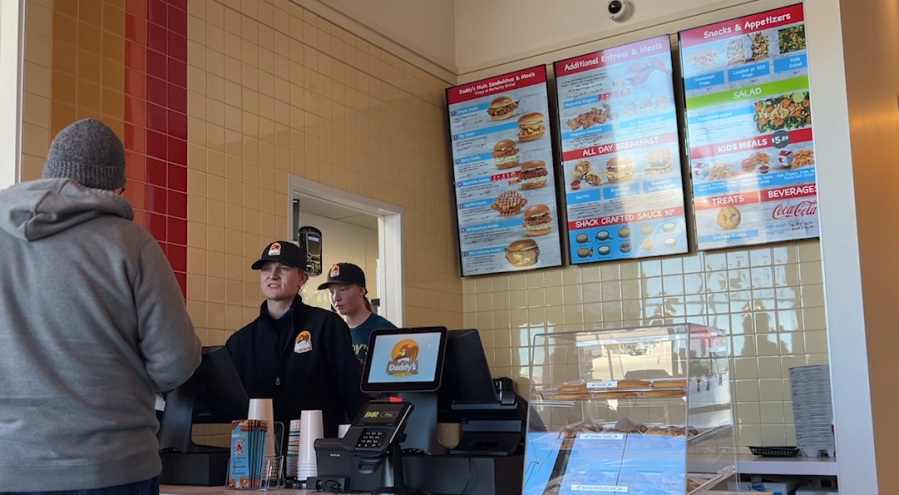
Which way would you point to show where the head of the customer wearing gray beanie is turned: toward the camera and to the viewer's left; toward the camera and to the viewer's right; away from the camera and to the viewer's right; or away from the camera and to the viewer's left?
away from the camera and to the viewer's right

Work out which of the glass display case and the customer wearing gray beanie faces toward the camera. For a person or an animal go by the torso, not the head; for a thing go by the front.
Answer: the glass display case

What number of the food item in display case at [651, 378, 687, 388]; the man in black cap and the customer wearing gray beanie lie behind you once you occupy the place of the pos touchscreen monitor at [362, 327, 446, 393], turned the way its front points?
1

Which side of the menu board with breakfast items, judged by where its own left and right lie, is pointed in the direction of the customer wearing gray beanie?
front

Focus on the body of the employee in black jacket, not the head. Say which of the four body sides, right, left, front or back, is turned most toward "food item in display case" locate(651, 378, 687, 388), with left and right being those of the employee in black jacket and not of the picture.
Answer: left

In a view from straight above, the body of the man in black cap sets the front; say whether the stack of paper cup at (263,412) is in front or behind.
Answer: in front

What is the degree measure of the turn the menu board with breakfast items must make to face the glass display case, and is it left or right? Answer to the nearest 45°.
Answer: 0° — it already faces it

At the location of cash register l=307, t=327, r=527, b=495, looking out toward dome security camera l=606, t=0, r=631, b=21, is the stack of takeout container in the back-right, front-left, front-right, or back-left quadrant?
front-right

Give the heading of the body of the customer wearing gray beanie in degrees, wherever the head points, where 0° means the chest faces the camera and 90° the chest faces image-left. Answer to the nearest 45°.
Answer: approximately 225°

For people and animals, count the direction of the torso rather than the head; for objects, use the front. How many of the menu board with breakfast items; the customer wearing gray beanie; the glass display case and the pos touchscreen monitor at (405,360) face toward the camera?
3

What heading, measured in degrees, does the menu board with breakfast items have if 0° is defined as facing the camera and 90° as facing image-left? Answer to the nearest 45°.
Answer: approximately 0°

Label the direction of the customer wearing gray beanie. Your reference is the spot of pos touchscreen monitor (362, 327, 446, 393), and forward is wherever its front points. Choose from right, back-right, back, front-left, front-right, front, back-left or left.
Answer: front-right

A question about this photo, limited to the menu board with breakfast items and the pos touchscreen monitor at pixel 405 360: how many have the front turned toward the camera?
2

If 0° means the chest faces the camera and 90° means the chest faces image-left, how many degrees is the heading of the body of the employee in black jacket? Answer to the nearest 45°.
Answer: approximately 45°

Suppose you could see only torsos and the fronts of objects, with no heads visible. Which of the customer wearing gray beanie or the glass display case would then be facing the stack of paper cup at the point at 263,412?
the customer wearing gray beanie
